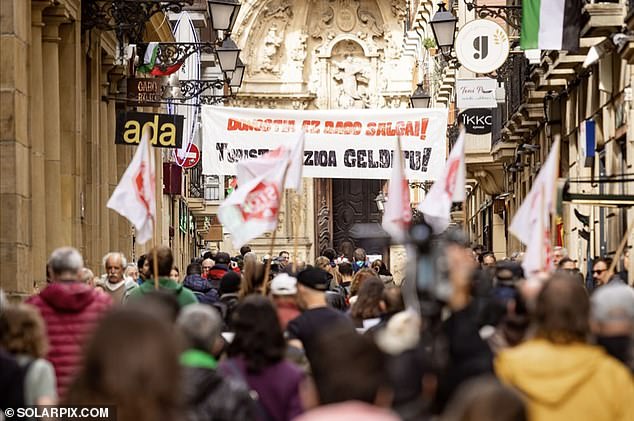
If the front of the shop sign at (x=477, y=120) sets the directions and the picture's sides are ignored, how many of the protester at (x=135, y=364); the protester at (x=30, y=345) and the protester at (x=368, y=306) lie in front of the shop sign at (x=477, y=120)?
3

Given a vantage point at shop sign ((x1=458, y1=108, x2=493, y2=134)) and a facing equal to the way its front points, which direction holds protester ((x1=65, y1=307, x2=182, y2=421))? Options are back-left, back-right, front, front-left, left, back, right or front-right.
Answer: front

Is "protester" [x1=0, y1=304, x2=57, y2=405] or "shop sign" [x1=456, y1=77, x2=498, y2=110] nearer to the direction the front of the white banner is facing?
the protester

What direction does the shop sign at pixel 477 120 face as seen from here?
toward the camera

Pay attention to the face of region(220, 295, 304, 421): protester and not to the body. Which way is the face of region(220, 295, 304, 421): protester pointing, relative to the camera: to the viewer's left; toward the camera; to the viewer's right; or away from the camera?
away from the camera

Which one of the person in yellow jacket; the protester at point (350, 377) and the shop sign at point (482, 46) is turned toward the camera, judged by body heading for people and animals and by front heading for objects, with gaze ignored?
the shop sign

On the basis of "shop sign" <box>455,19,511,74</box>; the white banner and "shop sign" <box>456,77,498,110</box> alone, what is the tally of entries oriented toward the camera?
3

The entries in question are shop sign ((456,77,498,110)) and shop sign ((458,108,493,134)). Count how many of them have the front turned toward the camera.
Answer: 2

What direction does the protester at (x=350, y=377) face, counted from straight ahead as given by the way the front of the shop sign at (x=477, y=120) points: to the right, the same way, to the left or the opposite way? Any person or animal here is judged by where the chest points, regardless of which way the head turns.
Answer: the opposite way

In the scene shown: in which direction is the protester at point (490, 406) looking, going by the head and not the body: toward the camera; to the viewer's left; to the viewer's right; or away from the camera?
away from the camera

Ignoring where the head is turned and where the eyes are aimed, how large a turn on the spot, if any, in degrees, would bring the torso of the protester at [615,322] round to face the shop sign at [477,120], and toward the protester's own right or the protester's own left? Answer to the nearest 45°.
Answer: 0° — they already face it

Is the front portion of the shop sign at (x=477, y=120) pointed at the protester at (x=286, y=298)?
yes

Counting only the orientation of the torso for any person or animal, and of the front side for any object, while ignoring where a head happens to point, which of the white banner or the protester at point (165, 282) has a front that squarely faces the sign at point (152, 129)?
the protester

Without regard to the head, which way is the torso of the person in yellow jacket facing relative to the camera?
away from the camera

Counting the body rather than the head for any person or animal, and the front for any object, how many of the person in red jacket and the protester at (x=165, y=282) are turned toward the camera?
0

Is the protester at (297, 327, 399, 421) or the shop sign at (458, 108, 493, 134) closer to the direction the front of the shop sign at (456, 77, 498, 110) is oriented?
the protester
